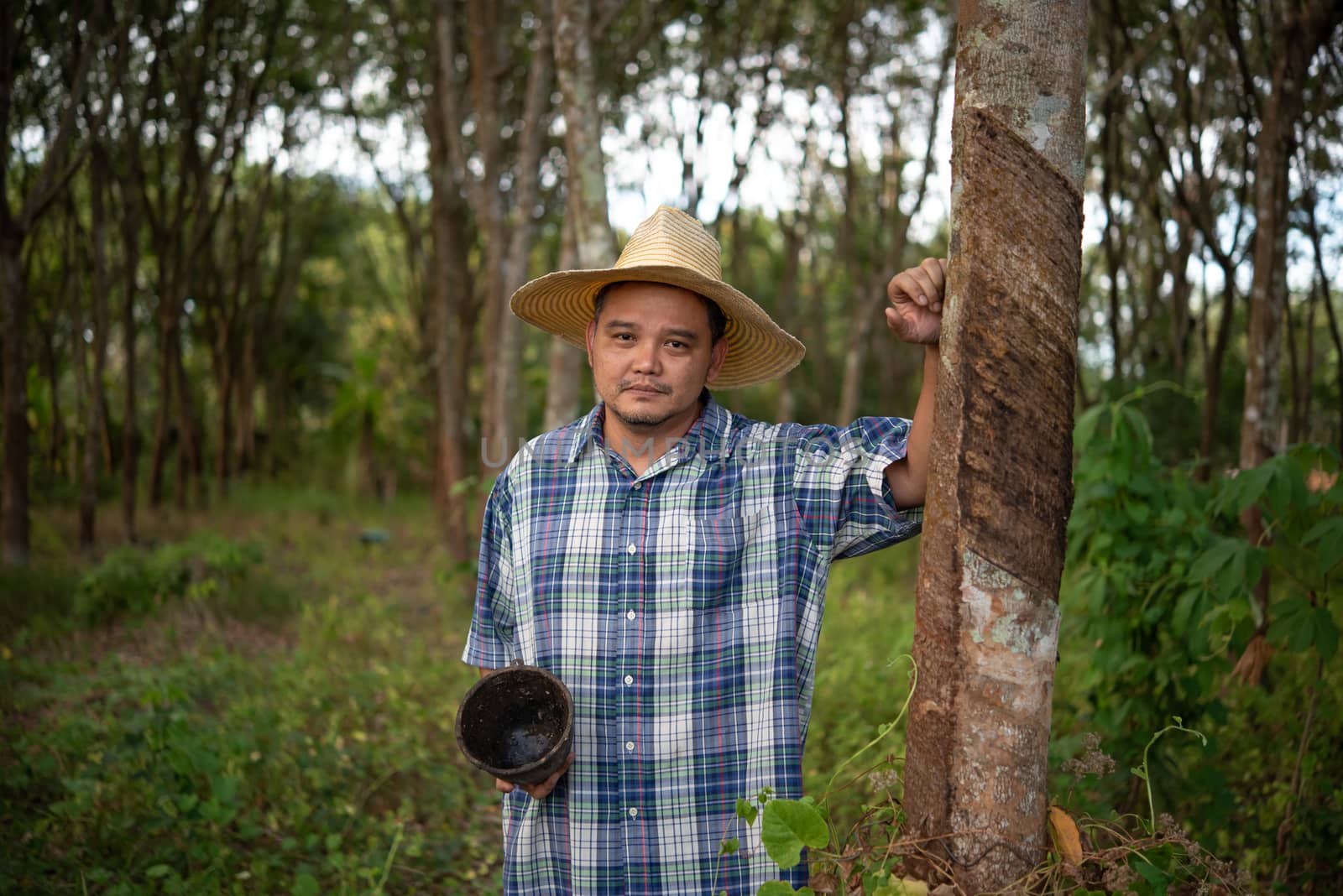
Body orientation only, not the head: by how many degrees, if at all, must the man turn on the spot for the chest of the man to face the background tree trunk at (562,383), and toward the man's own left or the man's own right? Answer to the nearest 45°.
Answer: approximately 180°

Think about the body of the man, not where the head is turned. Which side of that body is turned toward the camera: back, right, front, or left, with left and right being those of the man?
front

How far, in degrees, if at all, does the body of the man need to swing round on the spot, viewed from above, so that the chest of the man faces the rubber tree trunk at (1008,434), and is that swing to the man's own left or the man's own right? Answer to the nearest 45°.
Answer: approximately 45° to the man's own left

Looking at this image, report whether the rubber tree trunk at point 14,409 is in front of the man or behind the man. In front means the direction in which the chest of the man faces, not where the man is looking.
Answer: behind

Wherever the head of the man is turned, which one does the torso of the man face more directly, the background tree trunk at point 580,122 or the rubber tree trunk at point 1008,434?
the rubber tree trunk

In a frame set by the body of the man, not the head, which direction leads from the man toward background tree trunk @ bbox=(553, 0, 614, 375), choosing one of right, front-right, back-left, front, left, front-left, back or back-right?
back
